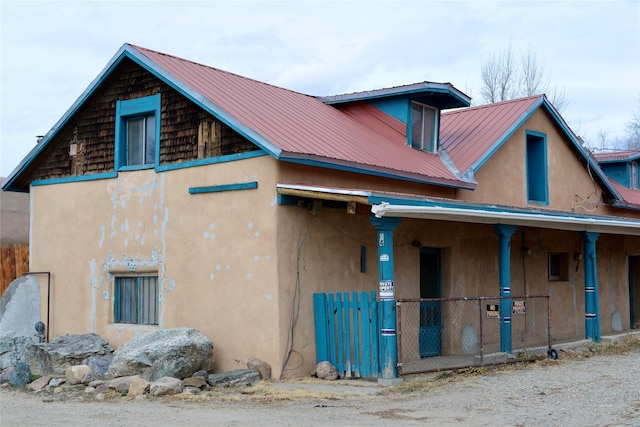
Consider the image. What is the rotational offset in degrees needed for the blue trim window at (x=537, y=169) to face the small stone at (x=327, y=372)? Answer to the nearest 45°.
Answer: approximately 45° to its right

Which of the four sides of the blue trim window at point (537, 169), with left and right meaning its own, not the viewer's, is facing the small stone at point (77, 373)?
right

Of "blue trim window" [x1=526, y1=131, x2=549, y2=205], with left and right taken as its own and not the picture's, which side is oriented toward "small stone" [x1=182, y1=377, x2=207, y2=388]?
right

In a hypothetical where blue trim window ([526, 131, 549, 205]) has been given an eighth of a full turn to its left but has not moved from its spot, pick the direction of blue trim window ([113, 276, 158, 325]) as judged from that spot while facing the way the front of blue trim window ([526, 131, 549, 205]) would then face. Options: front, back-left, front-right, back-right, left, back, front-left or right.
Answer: back-right

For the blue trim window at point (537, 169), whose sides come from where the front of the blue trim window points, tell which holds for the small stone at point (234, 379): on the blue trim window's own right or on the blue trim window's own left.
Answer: on the blue trim window's own right

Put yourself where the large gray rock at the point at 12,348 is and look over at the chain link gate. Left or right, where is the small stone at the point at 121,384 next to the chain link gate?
right

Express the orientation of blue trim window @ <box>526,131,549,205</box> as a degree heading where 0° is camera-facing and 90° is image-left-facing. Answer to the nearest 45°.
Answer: approximately 315°

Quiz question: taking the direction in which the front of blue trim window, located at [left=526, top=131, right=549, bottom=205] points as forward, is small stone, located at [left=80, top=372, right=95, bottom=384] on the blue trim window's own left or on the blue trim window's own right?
on the blue trim window's own right

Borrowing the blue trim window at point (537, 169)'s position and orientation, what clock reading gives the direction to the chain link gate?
The chain link gate is roughly at 2 o'clock from the blue trim window.

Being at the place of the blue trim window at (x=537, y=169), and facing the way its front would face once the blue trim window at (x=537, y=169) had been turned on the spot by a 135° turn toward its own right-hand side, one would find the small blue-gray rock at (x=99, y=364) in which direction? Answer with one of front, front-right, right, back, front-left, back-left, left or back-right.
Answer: front-left

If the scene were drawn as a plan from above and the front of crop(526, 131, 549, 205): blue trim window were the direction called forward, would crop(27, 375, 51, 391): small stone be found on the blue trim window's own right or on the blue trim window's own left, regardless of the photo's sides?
on the blue trim window's own right

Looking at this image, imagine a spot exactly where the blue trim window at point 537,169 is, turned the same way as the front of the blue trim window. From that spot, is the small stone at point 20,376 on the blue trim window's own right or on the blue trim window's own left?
on the blue trim window's own right
